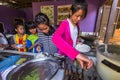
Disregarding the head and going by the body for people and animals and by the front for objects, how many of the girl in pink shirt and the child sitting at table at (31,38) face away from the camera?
0

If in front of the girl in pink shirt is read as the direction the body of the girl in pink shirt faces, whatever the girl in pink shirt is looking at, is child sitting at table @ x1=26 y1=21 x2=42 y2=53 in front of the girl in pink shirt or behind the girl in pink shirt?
behind

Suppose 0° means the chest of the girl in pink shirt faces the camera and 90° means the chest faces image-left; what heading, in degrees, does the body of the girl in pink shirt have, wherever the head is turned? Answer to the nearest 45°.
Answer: approximately 315°
